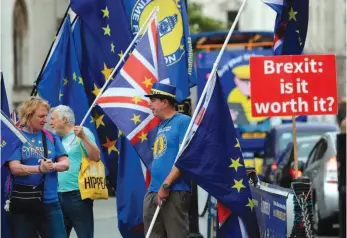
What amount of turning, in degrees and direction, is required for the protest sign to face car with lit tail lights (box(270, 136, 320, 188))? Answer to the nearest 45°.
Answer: approximately 180°

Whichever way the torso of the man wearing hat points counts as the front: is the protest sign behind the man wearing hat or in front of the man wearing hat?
behind

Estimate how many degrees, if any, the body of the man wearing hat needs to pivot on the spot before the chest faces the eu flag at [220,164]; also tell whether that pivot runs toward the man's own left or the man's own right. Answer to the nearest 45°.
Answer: approximately 135° to the man's own left

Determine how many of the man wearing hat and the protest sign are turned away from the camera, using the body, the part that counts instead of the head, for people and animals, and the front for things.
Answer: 0

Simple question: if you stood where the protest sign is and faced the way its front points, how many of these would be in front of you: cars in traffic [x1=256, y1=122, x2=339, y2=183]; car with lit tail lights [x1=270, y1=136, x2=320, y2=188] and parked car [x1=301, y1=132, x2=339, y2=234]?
0

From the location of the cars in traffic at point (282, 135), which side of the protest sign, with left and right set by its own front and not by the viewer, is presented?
back

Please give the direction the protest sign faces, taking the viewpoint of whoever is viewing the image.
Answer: facing the viewer

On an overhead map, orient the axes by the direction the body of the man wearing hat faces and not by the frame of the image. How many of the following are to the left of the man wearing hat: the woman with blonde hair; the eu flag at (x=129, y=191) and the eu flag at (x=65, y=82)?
0

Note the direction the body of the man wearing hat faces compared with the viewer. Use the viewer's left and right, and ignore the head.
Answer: facing the viewer and to the left of the viewer

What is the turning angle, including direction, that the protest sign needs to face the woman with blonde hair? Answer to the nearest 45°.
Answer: approximately 90° to its right
